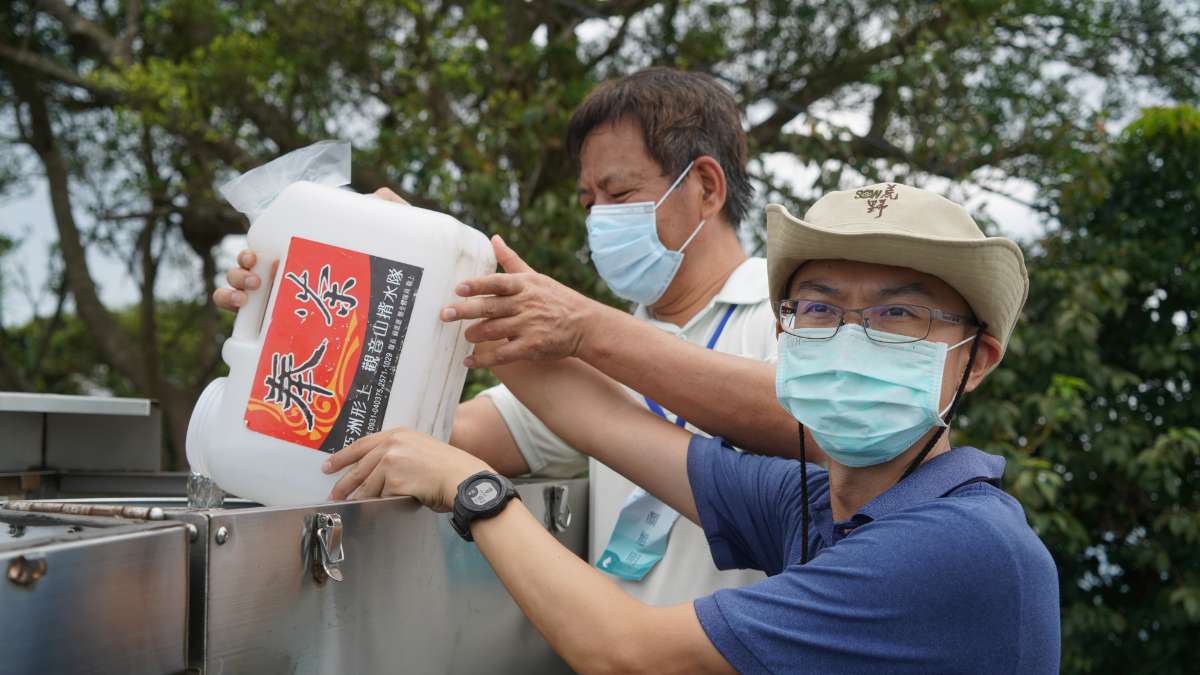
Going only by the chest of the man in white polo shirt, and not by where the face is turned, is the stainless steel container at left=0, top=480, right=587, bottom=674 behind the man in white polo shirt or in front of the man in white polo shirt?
in front

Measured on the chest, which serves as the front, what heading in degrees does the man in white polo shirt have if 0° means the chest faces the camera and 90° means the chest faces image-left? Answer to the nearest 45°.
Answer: approximately 45°

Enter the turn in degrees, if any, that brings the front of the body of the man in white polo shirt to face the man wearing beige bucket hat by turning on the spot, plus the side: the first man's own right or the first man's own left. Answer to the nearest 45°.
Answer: approximately 45° to the first man's own left

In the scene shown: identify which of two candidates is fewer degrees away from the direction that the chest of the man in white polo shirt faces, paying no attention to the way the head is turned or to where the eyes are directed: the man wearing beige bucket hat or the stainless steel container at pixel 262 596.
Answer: the stainless steel container
